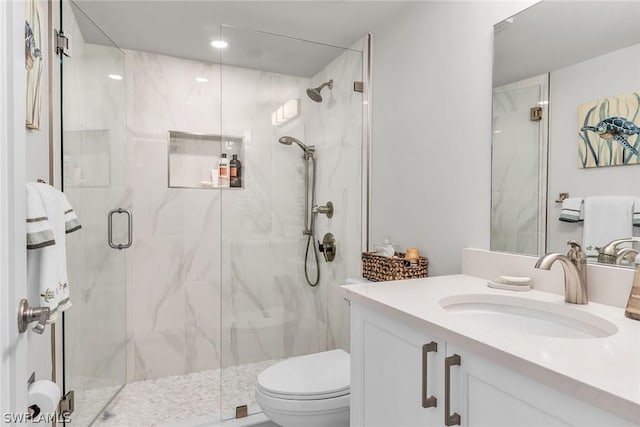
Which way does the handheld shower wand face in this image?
to the viewer's left

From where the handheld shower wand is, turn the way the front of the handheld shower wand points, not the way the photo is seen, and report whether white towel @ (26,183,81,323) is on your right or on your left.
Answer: on your left

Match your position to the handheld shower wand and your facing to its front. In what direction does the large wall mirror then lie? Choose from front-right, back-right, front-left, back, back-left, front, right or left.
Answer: back-left

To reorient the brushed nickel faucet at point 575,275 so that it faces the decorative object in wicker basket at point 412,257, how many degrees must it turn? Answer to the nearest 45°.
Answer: approximately 90° to its right

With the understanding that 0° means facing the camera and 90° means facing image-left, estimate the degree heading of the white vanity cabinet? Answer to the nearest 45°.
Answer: approximately 45°

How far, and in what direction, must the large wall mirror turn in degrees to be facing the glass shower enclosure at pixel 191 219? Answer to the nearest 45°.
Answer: approximately 45° to its right

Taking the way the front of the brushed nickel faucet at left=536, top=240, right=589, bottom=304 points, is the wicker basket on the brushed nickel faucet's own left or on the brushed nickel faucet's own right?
on the brushed nickel faucet's own right

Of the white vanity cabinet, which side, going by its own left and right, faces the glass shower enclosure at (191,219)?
right
